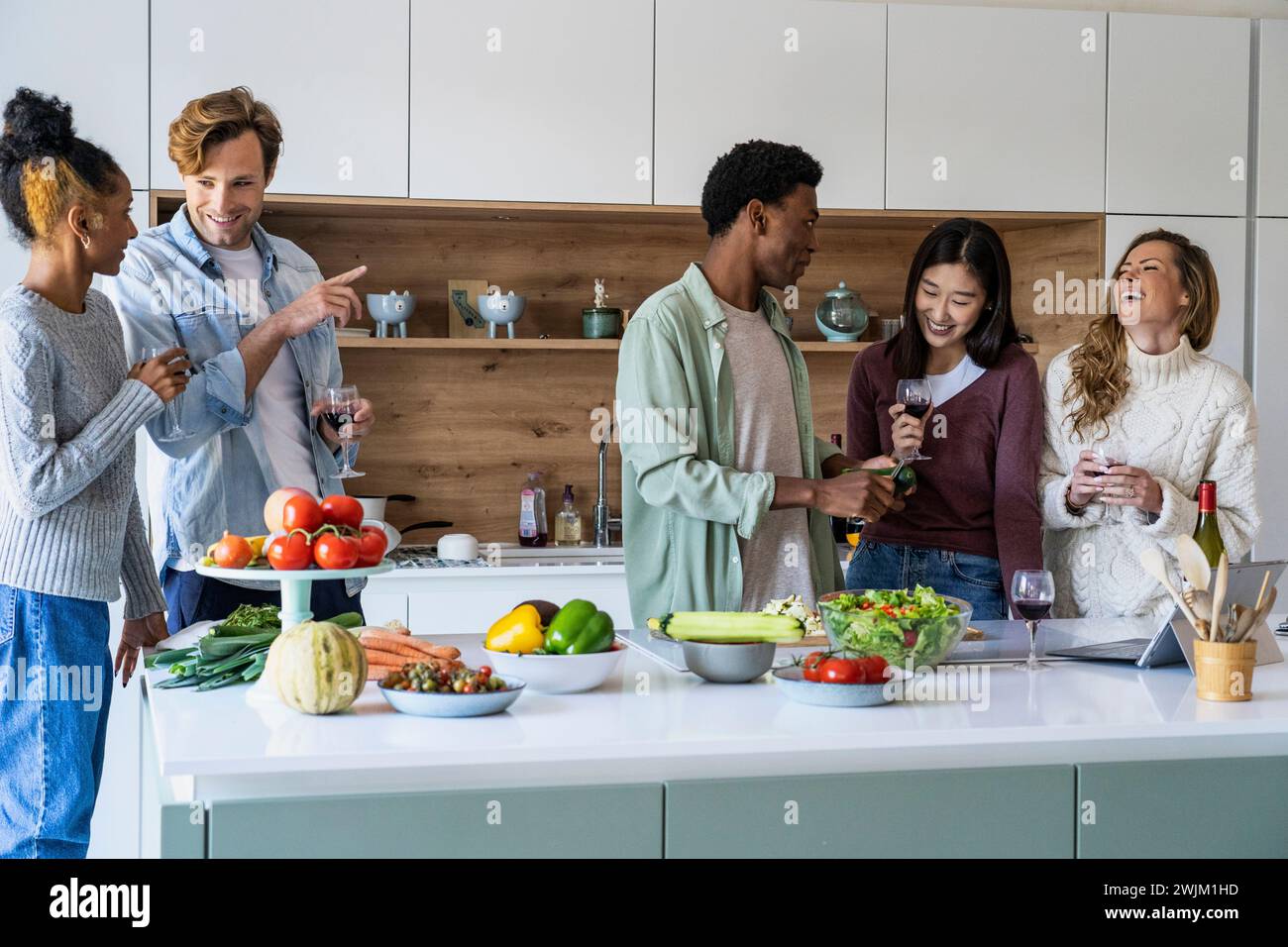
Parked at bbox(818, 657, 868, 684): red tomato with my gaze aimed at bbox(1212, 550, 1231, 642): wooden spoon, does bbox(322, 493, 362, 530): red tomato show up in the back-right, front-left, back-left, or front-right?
back-left

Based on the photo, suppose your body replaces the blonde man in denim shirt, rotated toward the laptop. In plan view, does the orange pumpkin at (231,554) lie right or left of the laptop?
right

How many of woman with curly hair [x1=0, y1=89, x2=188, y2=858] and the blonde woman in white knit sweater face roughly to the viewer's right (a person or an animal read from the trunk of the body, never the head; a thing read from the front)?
1

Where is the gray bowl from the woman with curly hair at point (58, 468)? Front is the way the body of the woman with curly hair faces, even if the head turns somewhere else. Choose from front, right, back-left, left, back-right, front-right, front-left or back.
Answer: front-right

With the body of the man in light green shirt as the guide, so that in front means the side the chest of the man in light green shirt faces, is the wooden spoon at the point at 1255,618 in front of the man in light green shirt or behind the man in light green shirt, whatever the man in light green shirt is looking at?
in front

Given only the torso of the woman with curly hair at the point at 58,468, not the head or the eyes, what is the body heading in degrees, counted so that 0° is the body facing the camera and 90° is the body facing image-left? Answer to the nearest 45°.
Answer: approximately 270°

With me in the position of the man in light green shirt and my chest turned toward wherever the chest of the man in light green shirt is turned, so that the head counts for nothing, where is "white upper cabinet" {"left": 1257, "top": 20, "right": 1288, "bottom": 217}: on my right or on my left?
on my left
